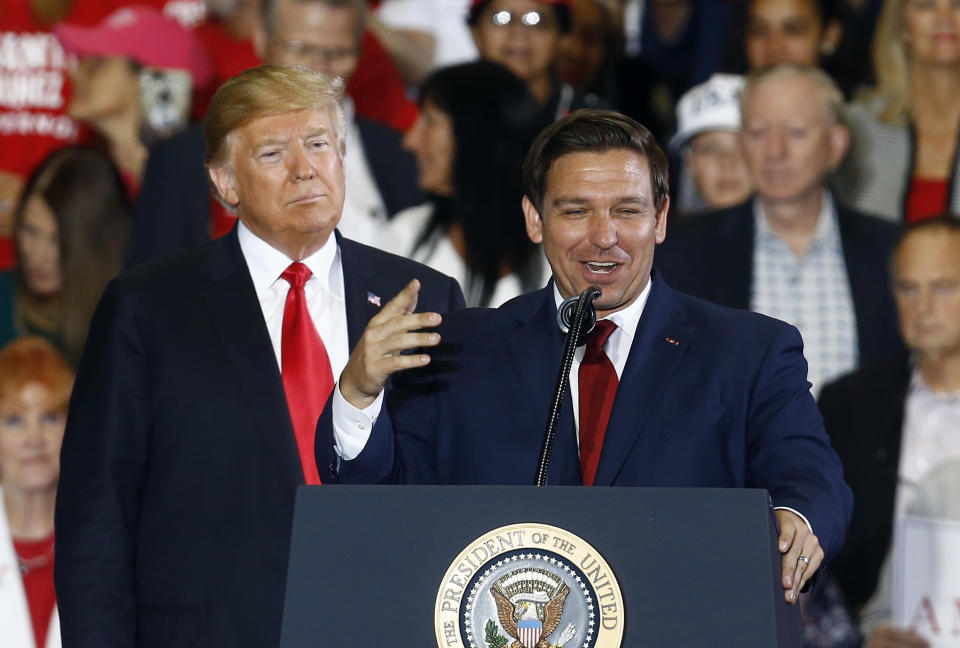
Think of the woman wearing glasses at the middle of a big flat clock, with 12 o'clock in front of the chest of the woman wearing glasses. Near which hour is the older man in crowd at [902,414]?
The older man in crowd is roughly at 10 o'clock from the woman wearing glasses.

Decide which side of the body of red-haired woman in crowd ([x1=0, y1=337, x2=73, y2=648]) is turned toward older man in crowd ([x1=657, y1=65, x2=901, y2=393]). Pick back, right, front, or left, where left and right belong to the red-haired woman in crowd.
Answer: left

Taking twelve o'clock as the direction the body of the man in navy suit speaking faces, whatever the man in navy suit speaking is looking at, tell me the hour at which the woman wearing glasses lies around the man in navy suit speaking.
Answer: The woman wearing glasses is roughly at 6 o'clock from the man in navy suit speaking.

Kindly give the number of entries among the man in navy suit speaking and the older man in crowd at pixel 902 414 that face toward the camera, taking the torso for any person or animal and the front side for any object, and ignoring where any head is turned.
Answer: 2

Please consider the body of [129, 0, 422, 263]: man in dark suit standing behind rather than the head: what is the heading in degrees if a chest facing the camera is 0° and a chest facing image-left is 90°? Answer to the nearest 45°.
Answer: approximately 315°
